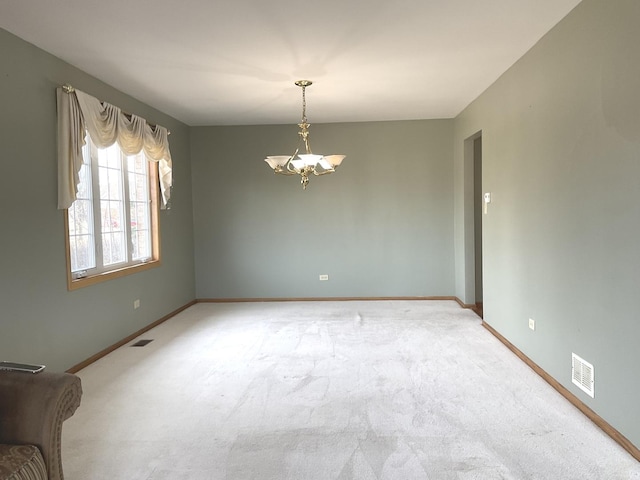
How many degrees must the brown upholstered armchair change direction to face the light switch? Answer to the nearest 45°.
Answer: approximately 45° to its left

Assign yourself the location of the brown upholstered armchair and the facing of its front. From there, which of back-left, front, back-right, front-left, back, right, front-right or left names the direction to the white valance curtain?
back-left

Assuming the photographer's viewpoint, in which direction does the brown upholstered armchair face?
facing the viewer and to the right of the viewer

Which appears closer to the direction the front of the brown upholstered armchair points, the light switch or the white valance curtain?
the light switch

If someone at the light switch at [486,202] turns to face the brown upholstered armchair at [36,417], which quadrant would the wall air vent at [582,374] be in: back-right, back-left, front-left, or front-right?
front-left

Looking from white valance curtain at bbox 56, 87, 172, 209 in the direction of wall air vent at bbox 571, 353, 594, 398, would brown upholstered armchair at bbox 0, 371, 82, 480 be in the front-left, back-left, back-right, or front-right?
front-right

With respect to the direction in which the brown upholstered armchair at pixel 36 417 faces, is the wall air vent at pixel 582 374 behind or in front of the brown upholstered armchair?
in front

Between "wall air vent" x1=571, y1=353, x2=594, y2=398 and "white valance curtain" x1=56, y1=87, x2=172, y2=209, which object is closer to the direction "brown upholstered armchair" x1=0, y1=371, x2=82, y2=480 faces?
the wall air vent

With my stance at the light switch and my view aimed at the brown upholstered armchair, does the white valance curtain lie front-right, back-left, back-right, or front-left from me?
front-right
